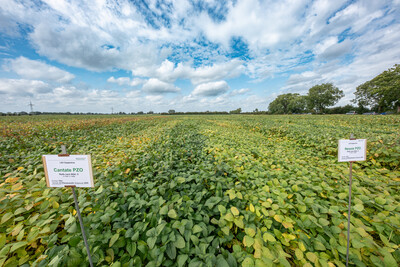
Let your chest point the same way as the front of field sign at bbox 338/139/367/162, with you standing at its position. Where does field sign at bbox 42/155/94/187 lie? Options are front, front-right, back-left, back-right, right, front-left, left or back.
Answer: front-right

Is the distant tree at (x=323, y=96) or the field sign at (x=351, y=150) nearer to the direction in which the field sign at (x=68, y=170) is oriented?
the field sign

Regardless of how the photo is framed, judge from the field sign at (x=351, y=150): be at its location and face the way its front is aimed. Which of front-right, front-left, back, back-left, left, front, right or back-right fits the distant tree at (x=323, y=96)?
back

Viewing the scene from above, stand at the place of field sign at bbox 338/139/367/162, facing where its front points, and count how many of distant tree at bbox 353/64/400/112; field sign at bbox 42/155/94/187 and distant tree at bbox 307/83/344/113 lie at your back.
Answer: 2

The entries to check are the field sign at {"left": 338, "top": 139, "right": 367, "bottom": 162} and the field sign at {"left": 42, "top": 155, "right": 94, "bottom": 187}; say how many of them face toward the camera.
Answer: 2

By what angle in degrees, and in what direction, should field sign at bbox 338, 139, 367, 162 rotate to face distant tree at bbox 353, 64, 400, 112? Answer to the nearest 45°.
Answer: approximately 180°

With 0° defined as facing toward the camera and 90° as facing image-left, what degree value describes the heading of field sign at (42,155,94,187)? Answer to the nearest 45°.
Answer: approximately 0°

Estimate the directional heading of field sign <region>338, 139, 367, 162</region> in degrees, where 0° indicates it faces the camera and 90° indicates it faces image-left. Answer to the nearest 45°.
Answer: approximately 0°

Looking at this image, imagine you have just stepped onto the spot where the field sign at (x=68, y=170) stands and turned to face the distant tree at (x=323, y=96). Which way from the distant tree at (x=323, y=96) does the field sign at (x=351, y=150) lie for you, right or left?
right

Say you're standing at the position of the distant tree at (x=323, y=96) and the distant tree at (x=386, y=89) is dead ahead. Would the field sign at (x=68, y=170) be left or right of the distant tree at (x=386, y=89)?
right

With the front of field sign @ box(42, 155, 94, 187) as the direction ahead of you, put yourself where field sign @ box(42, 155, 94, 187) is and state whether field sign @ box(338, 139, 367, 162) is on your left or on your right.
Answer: on your left

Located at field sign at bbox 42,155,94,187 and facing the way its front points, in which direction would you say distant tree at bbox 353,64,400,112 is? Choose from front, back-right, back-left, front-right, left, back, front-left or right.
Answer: left

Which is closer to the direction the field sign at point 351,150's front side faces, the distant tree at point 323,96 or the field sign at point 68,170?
the field sign
